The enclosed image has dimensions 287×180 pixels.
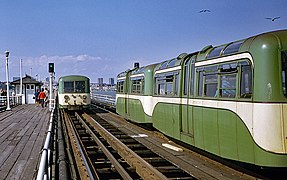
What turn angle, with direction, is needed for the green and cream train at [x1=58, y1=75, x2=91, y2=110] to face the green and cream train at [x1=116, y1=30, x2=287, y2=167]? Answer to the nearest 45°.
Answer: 0° — it already faces it

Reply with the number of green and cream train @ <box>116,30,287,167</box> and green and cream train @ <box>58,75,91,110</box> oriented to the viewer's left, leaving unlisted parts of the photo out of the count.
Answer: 0

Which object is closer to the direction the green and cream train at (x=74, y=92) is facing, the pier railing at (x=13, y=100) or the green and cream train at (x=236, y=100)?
the green and cream train

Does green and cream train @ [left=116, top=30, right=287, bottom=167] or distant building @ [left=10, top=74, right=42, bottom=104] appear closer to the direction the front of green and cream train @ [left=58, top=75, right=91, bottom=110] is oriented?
the green and cream train

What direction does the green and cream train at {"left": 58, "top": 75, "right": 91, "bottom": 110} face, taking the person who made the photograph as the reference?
facing the viewer
